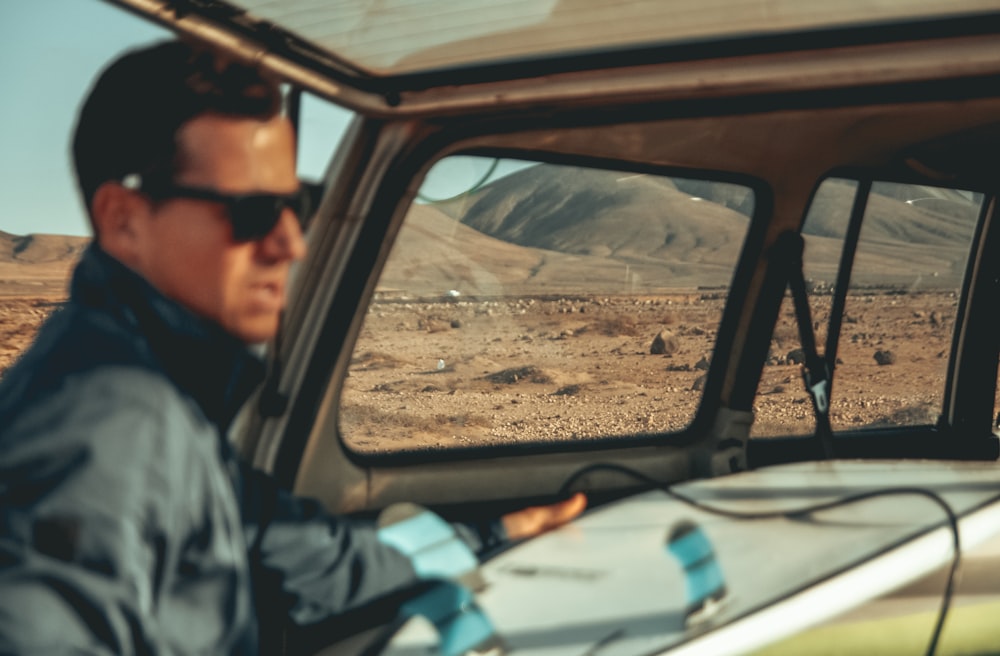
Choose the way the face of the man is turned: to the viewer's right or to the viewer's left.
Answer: to the viewer's right

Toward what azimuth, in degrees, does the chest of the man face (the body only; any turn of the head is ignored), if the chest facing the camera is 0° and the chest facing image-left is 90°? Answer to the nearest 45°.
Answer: approximately 270°
